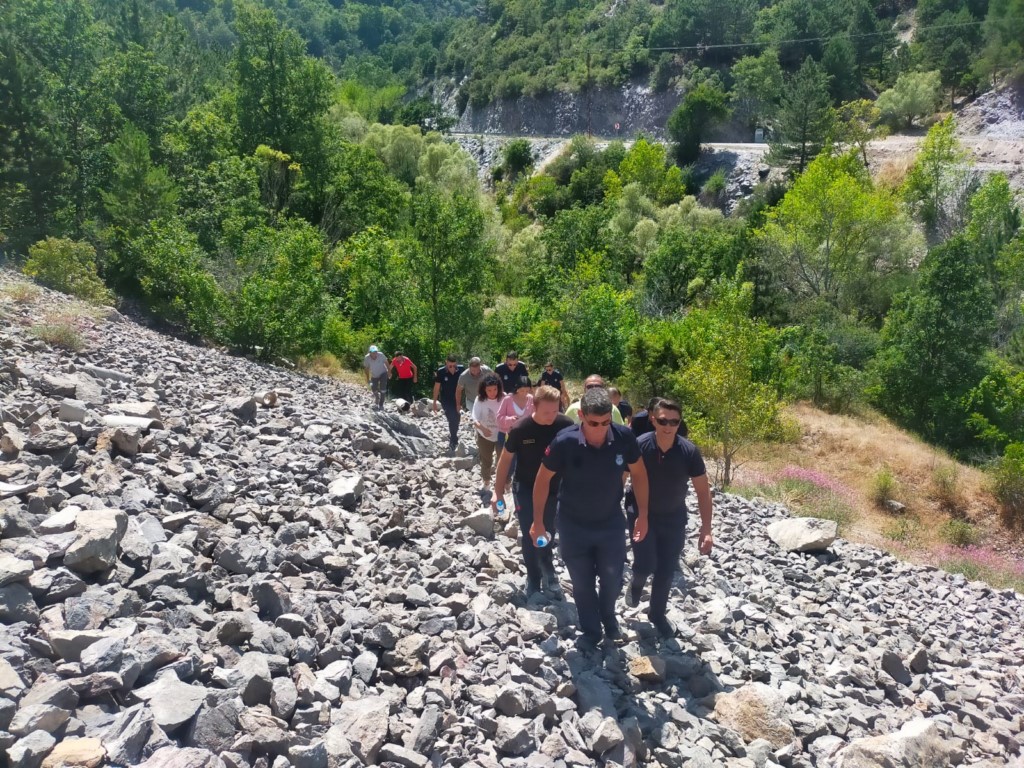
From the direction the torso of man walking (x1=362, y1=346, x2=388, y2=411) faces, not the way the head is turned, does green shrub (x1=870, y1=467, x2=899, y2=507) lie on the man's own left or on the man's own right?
on the man's own left

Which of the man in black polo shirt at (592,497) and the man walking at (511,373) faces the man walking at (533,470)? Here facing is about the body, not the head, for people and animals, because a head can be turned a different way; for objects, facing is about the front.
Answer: the man walking at (511,373)

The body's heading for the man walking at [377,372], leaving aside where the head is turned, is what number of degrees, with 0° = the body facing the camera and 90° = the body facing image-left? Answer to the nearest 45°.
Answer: approximately 0°

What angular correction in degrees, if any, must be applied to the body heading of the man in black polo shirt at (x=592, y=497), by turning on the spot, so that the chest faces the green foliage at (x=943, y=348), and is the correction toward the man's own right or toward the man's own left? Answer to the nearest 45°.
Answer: approximately 135° to the man's own left
